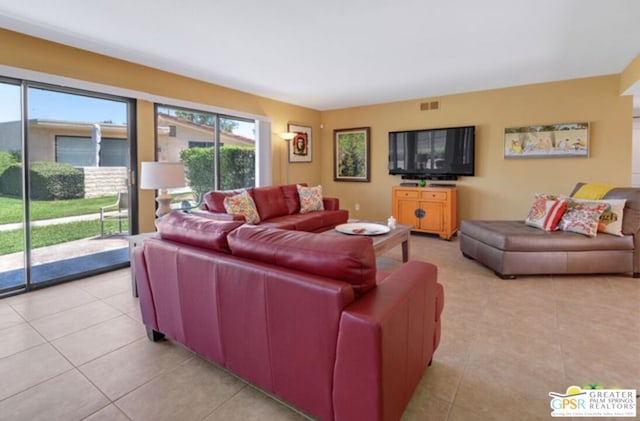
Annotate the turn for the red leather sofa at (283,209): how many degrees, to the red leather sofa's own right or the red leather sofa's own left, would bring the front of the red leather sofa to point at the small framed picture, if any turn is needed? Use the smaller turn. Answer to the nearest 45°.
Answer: approximately 135° to the red leather sofa's own left

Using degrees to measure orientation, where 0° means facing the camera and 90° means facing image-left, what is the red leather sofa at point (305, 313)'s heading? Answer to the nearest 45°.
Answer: approximately 225°

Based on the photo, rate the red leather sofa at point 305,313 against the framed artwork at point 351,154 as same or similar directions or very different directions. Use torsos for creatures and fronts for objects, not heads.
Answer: very different directions

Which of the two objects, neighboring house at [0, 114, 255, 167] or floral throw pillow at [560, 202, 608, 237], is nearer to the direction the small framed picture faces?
the floral throw pillow
